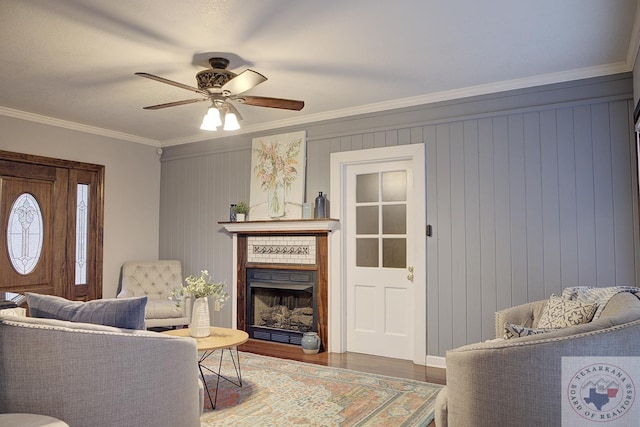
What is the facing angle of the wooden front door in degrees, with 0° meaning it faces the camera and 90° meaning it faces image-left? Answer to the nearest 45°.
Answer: approximately 315°

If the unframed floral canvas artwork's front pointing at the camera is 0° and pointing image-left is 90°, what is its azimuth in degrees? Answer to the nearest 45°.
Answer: approximately 45°

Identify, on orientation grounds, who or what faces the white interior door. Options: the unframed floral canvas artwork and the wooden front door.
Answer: the wooden front door

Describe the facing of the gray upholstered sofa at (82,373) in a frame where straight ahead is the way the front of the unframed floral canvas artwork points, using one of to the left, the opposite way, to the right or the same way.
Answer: the opposite way

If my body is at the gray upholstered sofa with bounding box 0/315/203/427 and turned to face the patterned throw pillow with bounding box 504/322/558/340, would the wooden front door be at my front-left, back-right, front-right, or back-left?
back-left

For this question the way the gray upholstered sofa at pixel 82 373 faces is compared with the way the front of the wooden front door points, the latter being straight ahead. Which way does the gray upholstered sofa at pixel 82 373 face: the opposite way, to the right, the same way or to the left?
to the left

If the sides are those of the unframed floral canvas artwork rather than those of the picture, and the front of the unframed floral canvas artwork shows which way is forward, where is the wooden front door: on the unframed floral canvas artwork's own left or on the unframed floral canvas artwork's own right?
on the unframed floral canvas artwork's own right

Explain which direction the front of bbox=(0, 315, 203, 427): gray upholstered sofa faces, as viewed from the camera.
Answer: facing away from the viewer and to the right of the viewer

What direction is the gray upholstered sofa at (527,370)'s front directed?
to the viewer's left

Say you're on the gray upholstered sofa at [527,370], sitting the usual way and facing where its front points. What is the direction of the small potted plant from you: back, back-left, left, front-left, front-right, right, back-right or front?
front-right

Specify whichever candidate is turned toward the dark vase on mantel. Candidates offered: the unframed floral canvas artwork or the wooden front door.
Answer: the wooden front door

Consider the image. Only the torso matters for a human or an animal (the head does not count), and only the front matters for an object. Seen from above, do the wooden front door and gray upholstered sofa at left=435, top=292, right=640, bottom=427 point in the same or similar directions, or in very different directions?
very different directions

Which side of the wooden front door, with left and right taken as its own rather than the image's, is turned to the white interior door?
front

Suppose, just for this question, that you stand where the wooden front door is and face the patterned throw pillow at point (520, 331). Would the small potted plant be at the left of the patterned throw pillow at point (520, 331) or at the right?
left

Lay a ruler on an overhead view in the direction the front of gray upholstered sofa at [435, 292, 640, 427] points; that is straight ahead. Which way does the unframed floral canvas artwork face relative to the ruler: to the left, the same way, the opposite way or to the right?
to the left
